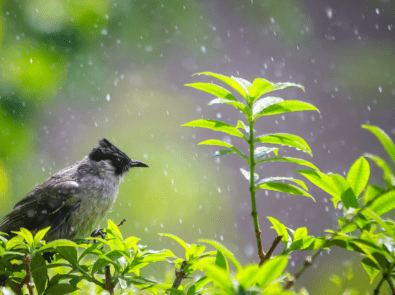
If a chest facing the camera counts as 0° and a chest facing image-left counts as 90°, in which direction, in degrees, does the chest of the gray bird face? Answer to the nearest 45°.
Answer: approximately 270°
